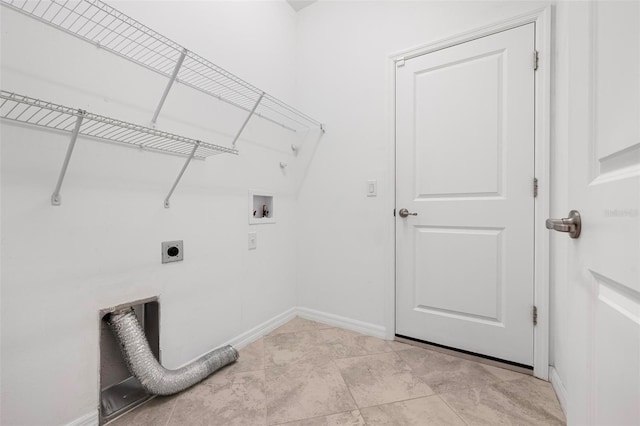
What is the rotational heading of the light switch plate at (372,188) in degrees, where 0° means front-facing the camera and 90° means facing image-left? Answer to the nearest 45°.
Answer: approximately 0°

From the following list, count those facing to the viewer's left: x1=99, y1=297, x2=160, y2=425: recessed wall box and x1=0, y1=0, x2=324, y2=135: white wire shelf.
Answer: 0

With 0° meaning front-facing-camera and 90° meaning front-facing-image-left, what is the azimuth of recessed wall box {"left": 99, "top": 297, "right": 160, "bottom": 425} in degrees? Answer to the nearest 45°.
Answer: approximately 315°

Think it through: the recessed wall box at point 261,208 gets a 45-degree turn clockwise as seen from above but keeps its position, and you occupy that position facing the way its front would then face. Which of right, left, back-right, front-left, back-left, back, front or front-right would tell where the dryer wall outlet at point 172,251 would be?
front-right

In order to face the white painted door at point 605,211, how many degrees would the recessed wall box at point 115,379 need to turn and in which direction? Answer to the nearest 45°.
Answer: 0° — it already faces it

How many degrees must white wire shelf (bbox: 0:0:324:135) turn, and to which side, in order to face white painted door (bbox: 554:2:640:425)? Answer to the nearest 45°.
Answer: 0° — it already faces it

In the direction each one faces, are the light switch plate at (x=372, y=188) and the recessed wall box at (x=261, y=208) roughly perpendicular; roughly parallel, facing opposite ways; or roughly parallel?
roughly perpendicular

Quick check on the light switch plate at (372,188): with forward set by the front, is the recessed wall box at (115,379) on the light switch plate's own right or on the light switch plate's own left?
on the light switch plate's own right

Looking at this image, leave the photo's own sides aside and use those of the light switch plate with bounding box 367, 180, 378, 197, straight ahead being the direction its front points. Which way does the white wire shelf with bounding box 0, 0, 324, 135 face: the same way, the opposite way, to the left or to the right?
to the left

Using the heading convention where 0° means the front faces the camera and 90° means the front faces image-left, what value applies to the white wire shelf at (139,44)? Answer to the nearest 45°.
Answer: approximately 315°
